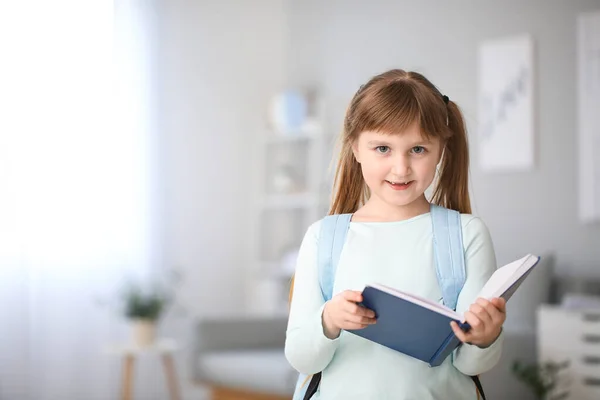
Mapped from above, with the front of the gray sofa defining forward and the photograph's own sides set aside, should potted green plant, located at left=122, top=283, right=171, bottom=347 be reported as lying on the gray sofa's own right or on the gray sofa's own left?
on the gray sofa's own right

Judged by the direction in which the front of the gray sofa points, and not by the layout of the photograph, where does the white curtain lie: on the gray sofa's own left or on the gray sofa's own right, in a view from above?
on the gray sofa's own right

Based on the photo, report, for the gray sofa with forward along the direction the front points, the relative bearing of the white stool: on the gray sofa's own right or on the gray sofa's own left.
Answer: on the gray sofa's own right

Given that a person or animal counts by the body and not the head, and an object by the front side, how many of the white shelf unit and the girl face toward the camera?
2

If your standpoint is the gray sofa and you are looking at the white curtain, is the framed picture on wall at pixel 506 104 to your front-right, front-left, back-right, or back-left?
back-right
